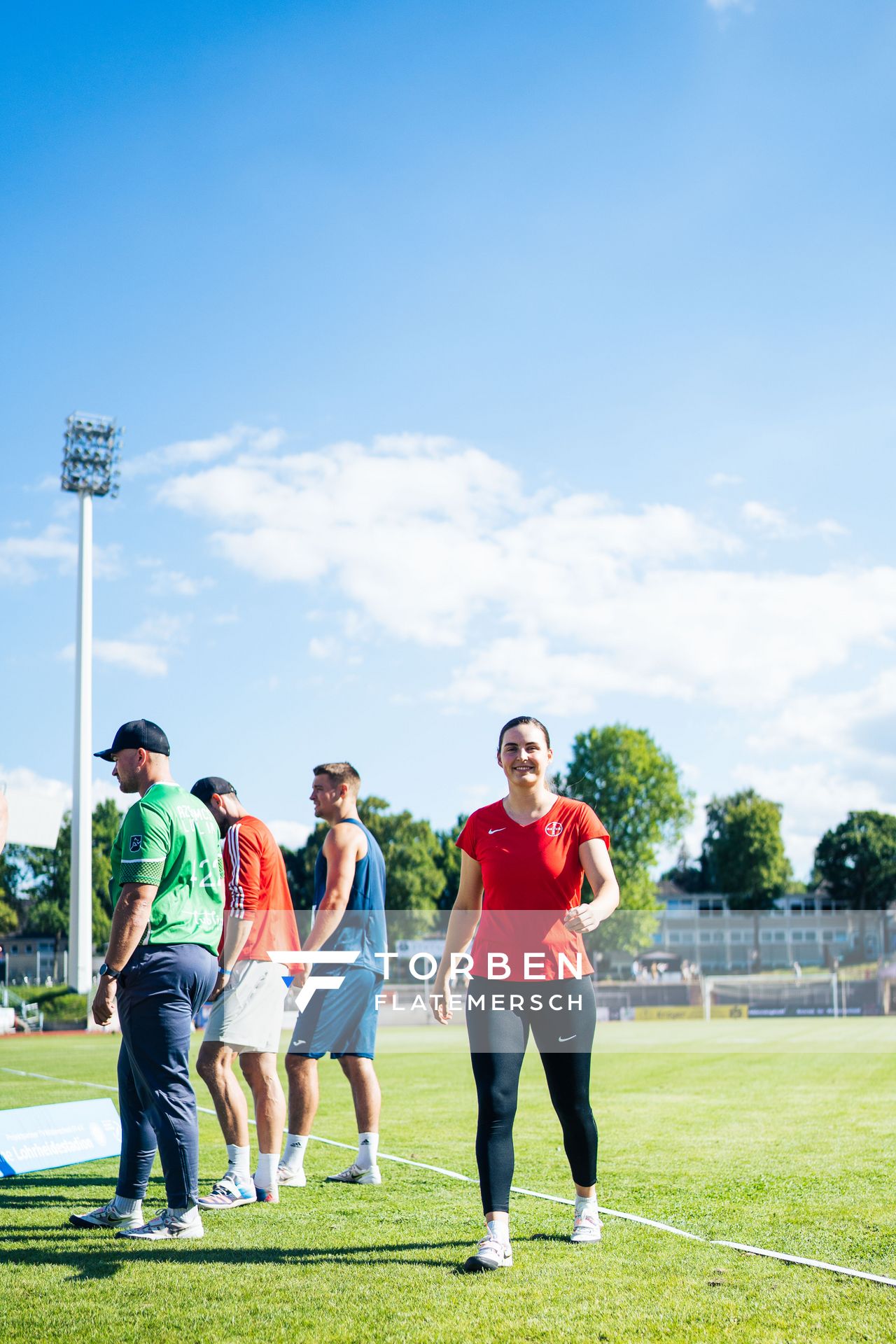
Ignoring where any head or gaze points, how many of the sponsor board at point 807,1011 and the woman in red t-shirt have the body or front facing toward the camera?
2

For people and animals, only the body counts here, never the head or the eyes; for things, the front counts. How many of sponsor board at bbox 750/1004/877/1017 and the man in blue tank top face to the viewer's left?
1

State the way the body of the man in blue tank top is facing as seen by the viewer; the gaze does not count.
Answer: to the viewer's left

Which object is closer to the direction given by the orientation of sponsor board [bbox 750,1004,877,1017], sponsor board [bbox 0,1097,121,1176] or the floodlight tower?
the sponsor board

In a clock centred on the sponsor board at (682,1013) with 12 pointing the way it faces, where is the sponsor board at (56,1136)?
the sponsor board at (56,1136) is roughly at 12 o'clock from the sponsor board at (682,1013).

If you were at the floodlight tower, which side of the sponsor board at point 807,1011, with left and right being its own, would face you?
right

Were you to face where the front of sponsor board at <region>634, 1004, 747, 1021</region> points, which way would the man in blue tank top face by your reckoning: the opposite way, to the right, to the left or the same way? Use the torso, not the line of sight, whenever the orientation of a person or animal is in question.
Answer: to the right

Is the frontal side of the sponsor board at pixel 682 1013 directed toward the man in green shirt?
yes

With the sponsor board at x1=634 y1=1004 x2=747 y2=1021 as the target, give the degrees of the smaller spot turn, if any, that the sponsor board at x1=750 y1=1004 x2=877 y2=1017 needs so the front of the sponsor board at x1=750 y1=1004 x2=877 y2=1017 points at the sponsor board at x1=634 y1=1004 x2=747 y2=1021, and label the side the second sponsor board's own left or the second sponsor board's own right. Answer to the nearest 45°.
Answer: approximately 45° to the second sponsor board's own right

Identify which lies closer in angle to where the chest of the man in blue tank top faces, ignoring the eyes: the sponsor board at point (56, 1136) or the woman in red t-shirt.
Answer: the sponsor board

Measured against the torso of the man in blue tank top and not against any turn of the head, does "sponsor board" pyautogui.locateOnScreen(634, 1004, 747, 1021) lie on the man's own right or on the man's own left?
on the man's own right
